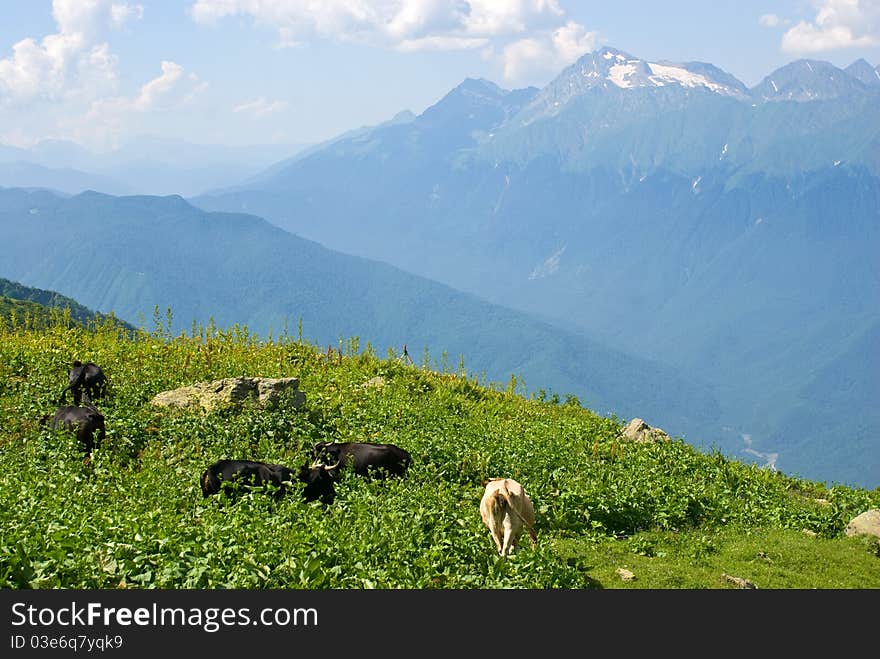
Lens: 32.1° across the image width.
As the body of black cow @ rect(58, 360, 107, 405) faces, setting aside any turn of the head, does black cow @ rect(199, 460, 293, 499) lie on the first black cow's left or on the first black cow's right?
on the first black cow's left

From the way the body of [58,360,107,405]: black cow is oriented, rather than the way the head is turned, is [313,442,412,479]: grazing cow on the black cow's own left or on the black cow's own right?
on the black cow's own left

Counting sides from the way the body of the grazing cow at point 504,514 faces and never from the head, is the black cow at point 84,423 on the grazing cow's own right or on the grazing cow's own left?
on the grazing cow's own left

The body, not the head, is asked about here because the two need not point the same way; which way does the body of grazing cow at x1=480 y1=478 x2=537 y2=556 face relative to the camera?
away from the camera

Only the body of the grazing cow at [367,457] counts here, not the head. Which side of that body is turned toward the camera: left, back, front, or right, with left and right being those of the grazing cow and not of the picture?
left

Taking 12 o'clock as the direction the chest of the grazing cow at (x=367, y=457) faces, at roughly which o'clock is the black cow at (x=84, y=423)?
The black cow is roughly at 12 o'clock from the grazing cow.

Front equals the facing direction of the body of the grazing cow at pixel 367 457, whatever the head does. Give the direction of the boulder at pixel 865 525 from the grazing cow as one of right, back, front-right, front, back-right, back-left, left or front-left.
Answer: back

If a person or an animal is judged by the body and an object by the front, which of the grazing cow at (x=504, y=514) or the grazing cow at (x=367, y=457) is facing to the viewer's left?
the grazing cow at (x=367, y=457)
